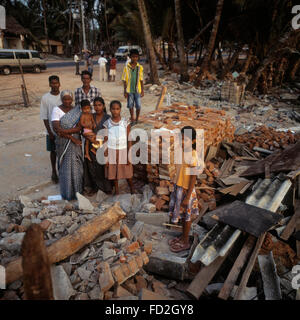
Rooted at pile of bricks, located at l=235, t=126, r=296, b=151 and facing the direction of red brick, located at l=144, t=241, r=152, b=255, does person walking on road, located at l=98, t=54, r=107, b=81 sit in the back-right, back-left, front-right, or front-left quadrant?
back-right

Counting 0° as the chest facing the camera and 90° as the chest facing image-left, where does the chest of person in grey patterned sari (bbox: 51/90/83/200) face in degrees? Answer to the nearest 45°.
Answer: approximately 0°

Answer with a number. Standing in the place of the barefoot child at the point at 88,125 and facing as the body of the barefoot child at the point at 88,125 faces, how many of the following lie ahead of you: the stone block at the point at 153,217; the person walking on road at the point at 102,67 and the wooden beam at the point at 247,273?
2

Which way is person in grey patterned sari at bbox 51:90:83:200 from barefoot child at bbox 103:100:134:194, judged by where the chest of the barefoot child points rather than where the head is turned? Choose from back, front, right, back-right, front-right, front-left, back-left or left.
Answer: right

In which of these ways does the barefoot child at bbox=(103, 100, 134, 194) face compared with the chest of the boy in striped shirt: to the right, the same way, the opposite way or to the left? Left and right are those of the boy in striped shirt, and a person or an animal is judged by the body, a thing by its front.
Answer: the same way

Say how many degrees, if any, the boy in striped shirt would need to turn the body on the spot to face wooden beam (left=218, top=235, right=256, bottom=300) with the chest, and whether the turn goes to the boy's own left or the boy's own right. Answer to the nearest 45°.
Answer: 0° — they already face it

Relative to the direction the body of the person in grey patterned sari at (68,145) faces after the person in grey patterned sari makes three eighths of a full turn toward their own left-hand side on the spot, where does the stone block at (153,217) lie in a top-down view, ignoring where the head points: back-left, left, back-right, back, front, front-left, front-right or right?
right

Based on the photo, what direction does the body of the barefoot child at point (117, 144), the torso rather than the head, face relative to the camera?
toward the camera

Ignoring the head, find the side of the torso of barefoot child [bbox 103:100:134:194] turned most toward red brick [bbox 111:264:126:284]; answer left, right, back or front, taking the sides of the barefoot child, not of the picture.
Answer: front

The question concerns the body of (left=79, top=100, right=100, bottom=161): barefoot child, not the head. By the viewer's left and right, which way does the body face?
facing the viewer and to the right of the viewer

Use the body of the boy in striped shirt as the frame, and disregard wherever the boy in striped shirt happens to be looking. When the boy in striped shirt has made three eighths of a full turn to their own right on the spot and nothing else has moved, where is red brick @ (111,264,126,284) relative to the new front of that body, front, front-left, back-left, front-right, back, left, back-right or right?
back-left
